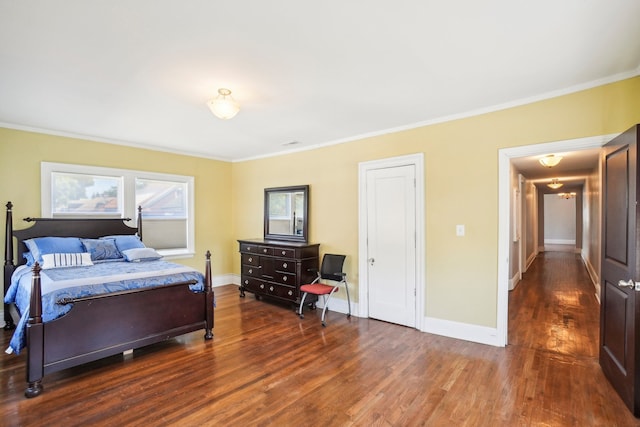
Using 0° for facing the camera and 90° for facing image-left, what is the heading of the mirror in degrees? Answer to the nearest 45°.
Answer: approximately 45°

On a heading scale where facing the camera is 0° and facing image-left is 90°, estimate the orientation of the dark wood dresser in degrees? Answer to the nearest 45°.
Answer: approximately 45°

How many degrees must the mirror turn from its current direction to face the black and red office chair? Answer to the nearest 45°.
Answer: approximately 90° to its left

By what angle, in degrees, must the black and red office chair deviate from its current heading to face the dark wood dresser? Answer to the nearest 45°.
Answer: approximately 45° to its right

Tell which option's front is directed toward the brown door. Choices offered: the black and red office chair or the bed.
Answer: the bed

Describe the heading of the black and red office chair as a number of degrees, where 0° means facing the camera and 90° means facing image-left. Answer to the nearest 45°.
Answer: approximately 45°

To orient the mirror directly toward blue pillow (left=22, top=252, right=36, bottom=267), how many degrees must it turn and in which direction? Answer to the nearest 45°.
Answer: approximately 45° to its right
